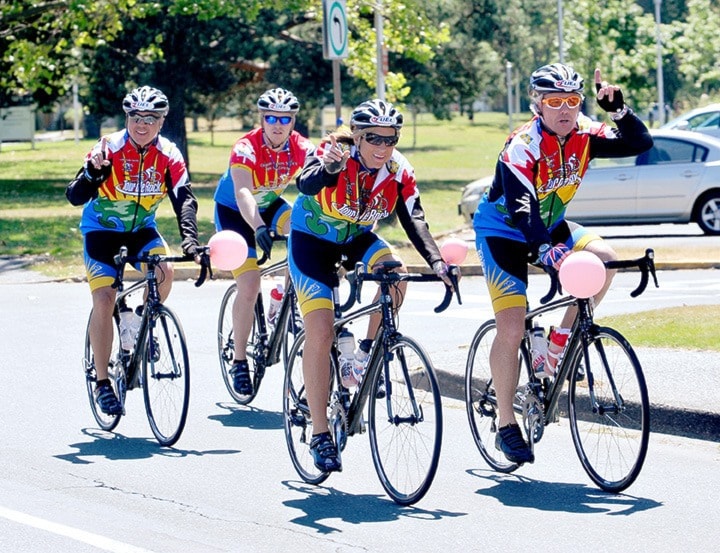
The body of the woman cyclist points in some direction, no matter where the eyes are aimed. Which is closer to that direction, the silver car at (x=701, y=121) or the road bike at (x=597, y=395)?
the road bike

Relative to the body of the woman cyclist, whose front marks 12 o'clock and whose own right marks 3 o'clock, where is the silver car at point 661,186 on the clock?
The silver car is roughly at 8 o'clock from the woman cyclist.

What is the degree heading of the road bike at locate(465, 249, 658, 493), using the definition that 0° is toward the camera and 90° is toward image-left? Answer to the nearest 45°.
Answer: approximately 315°

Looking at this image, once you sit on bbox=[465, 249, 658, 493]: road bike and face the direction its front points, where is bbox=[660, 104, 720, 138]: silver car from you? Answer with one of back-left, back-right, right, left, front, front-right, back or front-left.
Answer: back-left

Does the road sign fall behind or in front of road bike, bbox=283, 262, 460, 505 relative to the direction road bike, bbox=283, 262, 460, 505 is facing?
behind

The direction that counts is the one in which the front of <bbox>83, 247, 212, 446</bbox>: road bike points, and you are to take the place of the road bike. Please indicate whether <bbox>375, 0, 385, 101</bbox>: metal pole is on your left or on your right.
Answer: on your left

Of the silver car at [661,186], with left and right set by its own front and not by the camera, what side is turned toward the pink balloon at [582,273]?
left

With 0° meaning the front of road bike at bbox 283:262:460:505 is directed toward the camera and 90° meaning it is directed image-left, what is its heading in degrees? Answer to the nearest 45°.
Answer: approximately 315°
